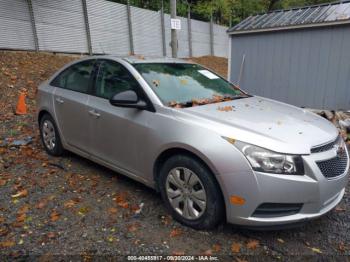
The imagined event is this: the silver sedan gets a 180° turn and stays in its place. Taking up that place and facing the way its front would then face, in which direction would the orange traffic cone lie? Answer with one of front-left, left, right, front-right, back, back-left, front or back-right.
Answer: front

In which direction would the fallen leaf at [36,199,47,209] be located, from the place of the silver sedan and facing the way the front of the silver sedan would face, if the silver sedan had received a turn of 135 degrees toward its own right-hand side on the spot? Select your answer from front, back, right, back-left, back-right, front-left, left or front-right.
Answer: front

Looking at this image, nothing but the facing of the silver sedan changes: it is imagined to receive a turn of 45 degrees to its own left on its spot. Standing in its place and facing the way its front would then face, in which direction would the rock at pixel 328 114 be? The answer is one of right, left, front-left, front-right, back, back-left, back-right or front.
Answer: front-left

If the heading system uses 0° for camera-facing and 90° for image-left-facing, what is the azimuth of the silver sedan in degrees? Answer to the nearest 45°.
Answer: approximately 315°

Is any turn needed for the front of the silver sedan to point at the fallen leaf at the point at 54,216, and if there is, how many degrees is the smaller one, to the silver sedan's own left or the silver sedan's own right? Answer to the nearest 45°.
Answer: approximately 135° to the silver sedan's own right

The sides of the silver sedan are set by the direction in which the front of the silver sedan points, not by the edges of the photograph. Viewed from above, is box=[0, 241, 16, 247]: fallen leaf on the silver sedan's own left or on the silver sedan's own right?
on the silver sedan's own right

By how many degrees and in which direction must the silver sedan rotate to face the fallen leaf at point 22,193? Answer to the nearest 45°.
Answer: approximately 135° to its right

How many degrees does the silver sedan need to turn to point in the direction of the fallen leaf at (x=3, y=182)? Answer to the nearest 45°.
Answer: approximately 135° to its right

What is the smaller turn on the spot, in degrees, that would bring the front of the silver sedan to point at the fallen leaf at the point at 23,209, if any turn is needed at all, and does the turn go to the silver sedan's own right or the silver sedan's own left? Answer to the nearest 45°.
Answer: approximately 135° to the silver sedan's own right
